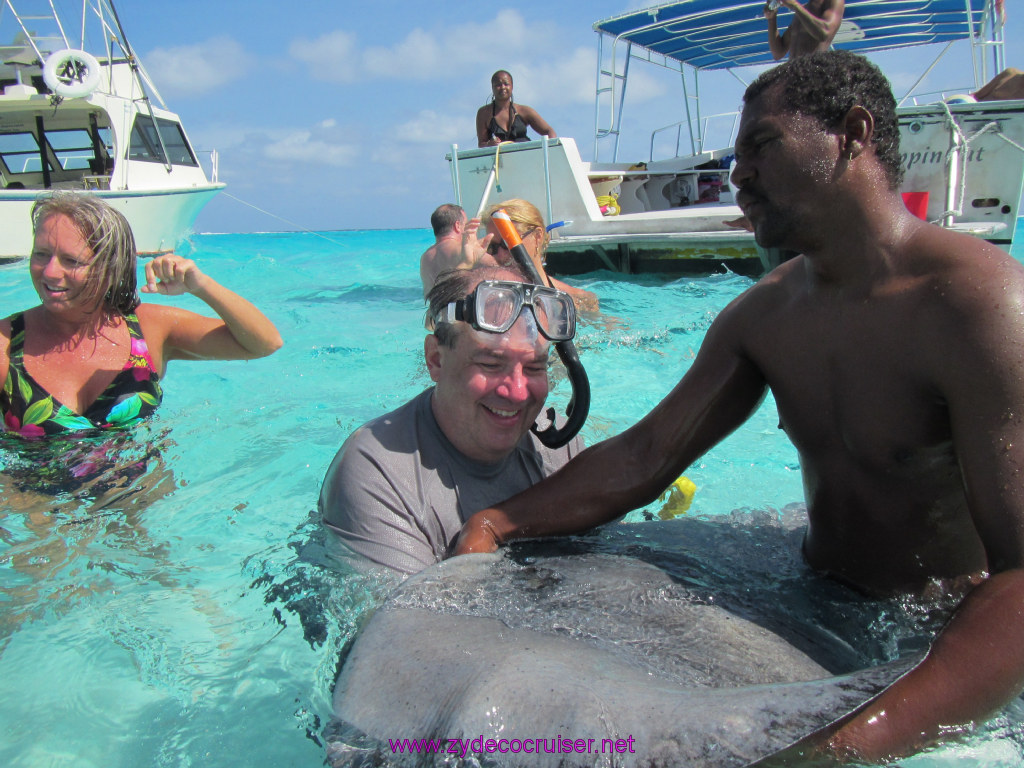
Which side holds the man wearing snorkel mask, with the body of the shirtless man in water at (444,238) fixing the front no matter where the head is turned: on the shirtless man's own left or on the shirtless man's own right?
on the shirtless man's own right

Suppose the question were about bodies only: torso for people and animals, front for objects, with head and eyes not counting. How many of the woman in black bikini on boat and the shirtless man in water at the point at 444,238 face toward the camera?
1

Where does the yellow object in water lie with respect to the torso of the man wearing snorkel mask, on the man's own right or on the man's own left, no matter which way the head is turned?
on the man's own left

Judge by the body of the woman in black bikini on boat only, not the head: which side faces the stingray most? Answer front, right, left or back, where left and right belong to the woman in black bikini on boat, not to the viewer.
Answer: front

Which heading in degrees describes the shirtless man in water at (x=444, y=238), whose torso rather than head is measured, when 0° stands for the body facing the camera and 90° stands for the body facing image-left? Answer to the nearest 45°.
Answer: approximately 225°

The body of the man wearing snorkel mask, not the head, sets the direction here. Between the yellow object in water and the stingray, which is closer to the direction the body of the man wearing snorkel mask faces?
the stingray

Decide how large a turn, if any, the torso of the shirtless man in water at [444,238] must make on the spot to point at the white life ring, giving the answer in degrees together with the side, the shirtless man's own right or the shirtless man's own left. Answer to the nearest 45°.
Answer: approximately 90° to the shirtless man's own left

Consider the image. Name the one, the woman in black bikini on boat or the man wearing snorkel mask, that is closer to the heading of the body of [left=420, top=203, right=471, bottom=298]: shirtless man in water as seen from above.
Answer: the woman in black bikini on boat

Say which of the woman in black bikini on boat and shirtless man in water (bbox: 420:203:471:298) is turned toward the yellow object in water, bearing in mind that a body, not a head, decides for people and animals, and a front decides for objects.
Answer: the woman in black bikini on boat

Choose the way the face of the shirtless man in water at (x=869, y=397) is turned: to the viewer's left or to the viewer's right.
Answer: to the viewer's left

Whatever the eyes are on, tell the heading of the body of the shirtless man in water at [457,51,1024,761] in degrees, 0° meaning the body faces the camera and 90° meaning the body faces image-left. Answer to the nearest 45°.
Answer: approximately 45°
